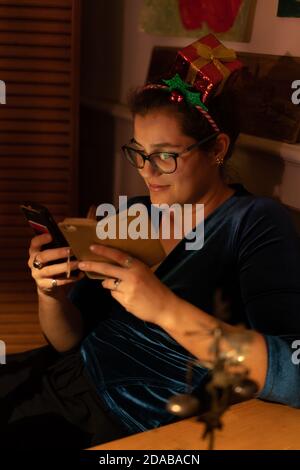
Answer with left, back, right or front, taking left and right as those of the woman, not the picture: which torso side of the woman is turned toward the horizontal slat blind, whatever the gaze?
right

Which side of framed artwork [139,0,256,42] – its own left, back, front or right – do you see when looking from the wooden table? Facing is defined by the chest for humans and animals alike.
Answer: front

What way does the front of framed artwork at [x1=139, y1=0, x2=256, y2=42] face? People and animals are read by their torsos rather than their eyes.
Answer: toward the camera

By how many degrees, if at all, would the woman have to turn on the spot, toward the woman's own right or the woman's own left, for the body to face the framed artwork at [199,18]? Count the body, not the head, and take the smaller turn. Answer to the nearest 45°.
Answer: approximately 135° to the woman's own right

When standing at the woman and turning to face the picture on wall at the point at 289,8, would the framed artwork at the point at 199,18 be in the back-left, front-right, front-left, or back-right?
front-left

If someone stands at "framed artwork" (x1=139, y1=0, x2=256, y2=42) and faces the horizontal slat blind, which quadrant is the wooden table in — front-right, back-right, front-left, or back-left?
back-left

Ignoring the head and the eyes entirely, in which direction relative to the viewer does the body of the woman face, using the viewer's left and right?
facing the viewer and to the left of the viewer

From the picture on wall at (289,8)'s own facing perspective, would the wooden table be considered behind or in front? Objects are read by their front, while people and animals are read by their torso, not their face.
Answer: in front

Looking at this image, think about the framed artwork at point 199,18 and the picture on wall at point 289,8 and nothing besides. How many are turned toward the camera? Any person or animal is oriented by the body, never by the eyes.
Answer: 2

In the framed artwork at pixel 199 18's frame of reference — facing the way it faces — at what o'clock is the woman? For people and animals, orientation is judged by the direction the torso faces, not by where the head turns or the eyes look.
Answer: The woman is roughly at 12 o'clock from the framed artwork.

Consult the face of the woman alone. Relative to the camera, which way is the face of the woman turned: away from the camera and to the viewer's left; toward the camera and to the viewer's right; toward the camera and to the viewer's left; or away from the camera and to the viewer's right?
toward the camera and to the viewer's left

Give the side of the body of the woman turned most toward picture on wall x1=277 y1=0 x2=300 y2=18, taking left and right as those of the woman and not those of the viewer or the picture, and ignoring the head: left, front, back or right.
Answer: back

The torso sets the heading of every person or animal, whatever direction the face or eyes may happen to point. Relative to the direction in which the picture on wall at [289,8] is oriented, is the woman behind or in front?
in front
